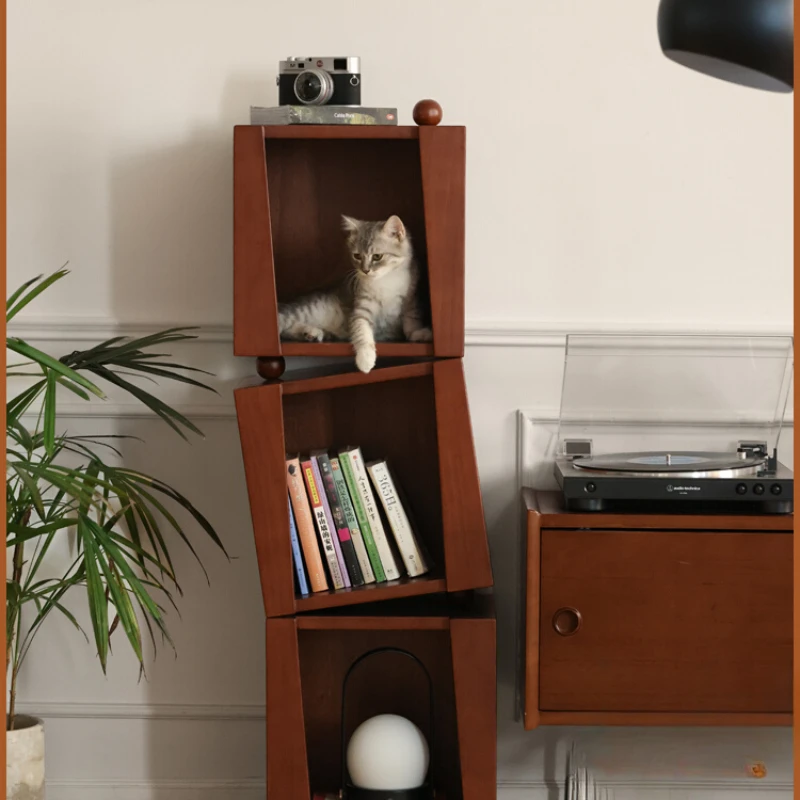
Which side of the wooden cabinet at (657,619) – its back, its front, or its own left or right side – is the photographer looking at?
front

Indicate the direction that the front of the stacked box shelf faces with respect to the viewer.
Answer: facing the viewer

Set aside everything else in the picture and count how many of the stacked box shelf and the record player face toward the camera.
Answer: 2

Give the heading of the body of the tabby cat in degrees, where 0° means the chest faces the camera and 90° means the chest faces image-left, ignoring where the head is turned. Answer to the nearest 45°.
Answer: approximately 315°
